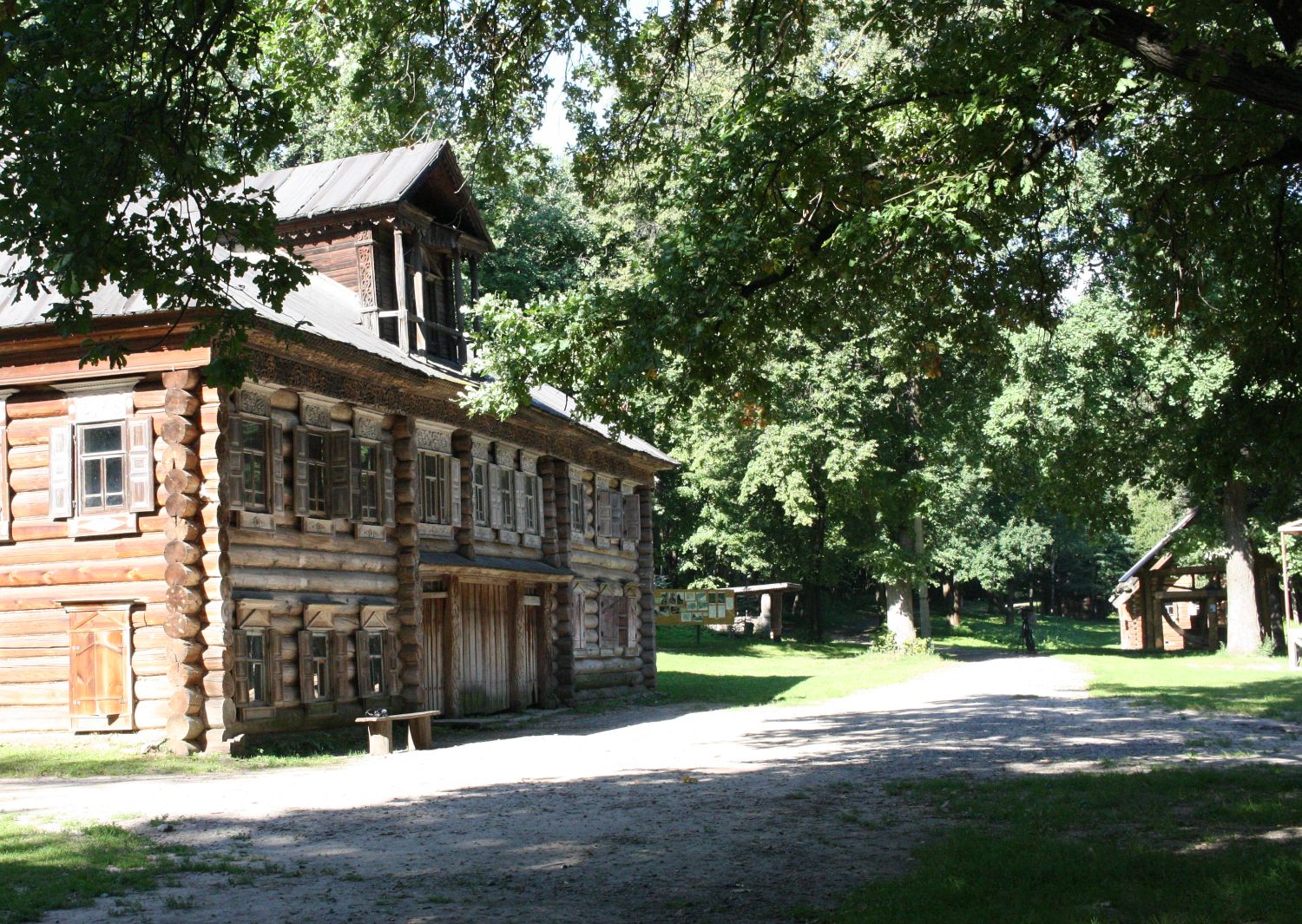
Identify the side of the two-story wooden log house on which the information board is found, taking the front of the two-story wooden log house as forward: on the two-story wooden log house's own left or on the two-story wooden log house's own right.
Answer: on the two-story wooden log house's own left
